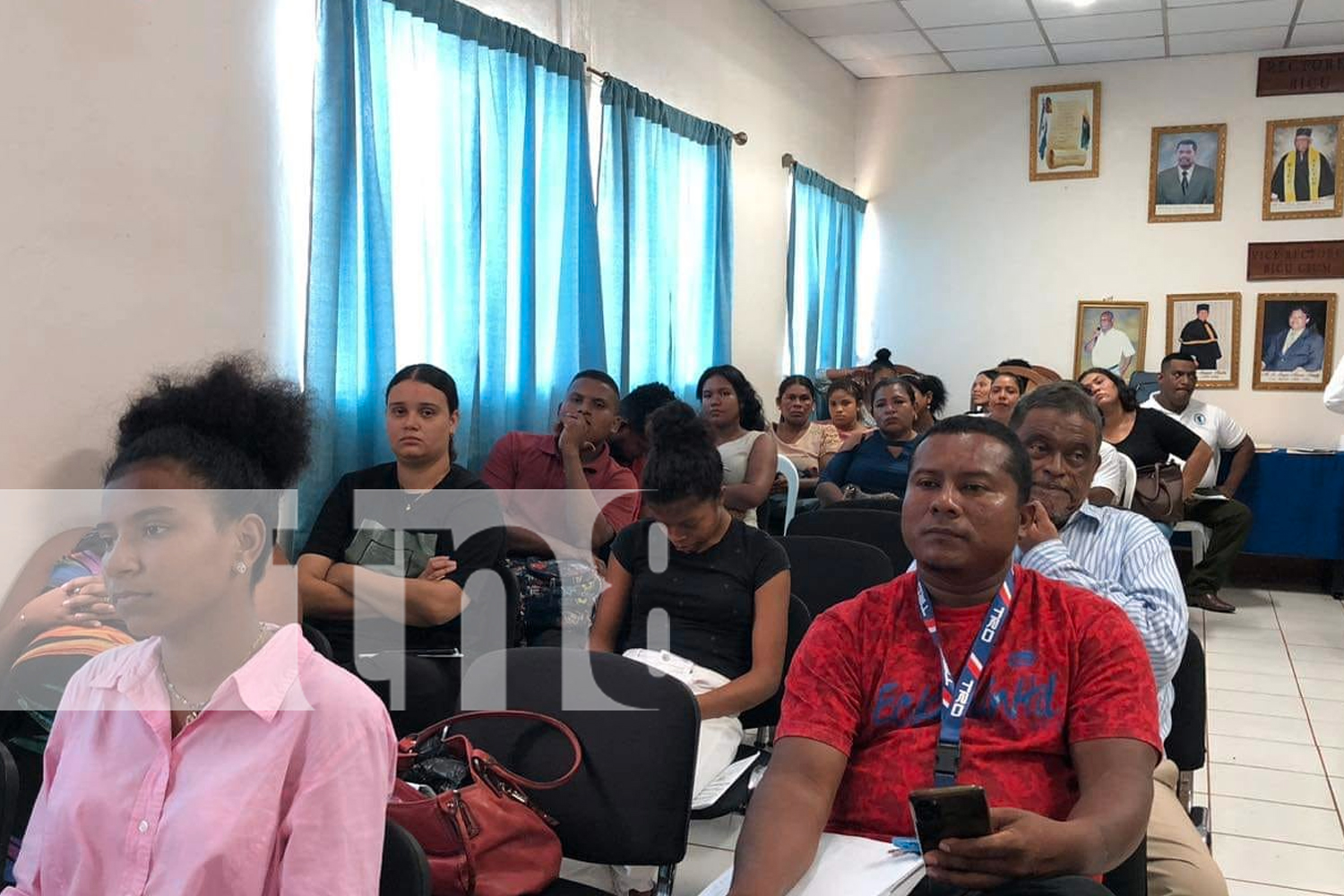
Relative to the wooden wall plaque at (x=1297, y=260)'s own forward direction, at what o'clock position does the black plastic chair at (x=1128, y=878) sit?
The black plastic chair is roughly at 12 o'clock from the wooden wall plaque.

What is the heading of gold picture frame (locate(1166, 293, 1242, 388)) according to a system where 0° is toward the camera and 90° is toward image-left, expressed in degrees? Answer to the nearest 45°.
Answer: approximately 0°

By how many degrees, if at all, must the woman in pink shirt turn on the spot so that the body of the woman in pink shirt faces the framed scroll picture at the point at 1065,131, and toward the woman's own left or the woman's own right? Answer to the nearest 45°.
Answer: approximately 180°

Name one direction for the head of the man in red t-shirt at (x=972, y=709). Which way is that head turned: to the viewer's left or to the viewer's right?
to the viewer's left

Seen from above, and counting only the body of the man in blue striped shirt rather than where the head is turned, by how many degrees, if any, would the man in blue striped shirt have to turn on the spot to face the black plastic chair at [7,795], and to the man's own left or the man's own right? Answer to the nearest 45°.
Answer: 0° — they already face it

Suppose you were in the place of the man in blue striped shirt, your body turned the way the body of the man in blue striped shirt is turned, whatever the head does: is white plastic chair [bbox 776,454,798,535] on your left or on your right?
on your right

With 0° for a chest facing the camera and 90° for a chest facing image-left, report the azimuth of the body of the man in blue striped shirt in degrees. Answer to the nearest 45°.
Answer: approximately 45°

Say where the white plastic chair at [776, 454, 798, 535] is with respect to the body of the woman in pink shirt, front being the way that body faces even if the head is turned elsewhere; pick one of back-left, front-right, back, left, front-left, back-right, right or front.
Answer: back

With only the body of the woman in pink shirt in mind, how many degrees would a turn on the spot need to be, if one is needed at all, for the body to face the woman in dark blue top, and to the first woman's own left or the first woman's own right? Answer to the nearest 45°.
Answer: approximately 180°
